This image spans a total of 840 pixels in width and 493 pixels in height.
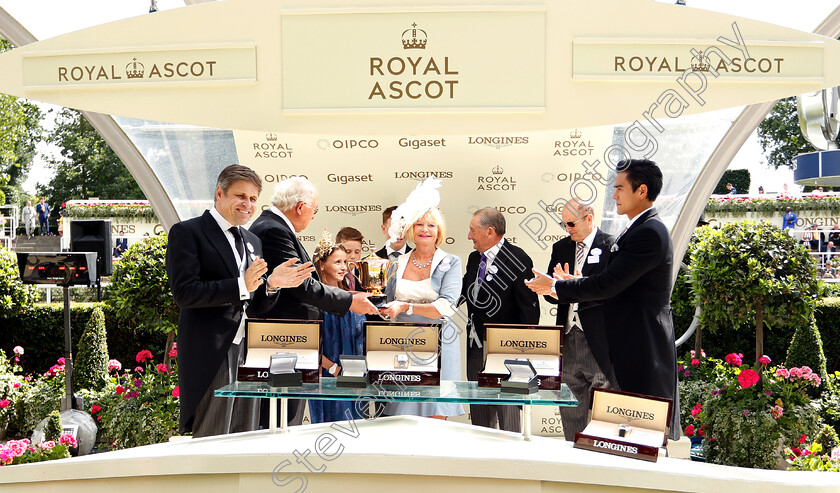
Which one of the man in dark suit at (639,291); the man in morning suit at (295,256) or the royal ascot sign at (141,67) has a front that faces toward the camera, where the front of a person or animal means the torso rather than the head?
the royal ascot sign

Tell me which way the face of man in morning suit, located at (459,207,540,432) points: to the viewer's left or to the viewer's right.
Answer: to the viewer's left

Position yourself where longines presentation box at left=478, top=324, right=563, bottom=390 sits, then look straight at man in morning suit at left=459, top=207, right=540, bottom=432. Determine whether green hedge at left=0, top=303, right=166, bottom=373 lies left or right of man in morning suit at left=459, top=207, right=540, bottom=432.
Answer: left

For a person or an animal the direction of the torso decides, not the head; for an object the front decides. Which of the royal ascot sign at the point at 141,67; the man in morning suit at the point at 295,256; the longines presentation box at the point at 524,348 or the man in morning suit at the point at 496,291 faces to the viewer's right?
the man in morning suit at the point at 295,256

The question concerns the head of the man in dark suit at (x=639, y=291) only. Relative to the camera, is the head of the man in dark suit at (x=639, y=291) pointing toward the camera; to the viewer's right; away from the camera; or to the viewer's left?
to the viewer's left

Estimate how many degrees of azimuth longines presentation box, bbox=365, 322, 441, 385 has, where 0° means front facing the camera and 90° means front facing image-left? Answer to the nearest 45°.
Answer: approximately 0°

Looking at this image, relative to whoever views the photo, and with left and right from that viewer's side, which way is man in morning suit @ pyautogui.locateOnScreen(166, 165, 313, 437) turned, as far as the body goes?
facing the viewer and to the right of the viewer

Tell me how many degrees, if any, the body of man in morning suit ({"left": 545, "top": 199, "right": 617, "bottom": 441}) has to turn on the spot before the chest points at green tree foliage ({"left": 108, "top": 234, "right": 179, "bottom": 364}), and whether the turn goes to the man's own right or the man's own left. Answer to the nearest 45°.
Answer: approximately 90° to the man's own right

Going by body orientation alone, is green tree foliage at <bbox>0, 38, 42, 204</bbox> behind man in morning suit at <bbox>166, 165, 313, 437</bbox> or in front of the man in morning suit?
behind

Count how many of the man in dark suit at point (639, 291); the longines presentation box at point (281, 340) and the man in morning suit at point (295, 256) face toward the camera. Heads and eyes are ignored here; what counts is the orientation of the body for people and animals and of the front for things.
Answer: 1

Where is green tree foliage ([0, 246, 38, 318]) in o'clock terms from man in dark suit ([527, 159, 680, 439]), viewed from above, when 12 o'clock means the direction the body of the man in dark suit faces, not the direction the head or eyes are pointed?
The green tree foliage is roughly at 1 o'clock from the man in dark suit.

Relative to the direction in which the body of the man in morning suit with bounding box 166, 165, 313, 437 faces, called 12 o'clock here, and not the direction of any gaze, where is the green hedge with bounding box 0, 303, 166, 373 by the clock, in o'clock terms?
The green hedge is roughly at 7 o'clock from the man in morning suit.
